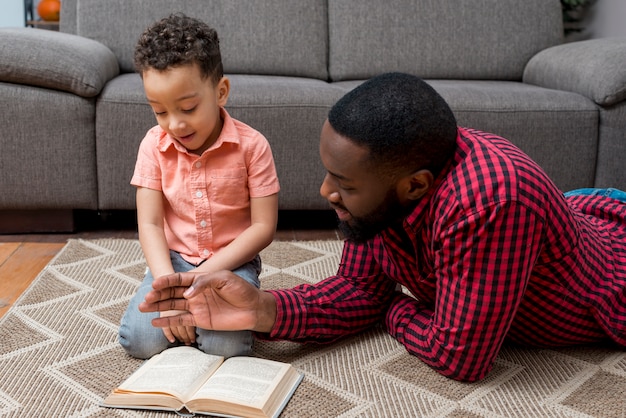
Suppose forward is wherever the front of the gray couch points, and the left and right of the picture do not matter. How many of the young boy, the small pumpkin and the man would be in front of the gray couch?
2

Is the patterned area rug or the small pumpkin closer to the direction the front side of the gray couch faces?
the patterned area rug

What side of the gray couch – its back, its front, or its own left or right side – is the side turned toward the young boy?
front

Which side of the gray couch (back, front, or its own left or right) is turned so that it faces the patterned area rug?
front

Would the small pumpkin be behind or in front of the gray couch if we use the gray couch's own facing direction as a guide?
behind

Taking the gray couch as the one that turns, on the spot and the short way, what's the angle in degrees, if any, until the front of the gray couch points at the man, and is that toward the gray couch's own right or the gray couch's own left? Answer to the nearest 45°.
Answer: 0° — it already faces them

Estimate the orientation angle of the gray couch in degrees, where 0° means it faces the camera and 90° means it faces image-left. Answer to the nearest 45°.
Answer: approximately 0°
